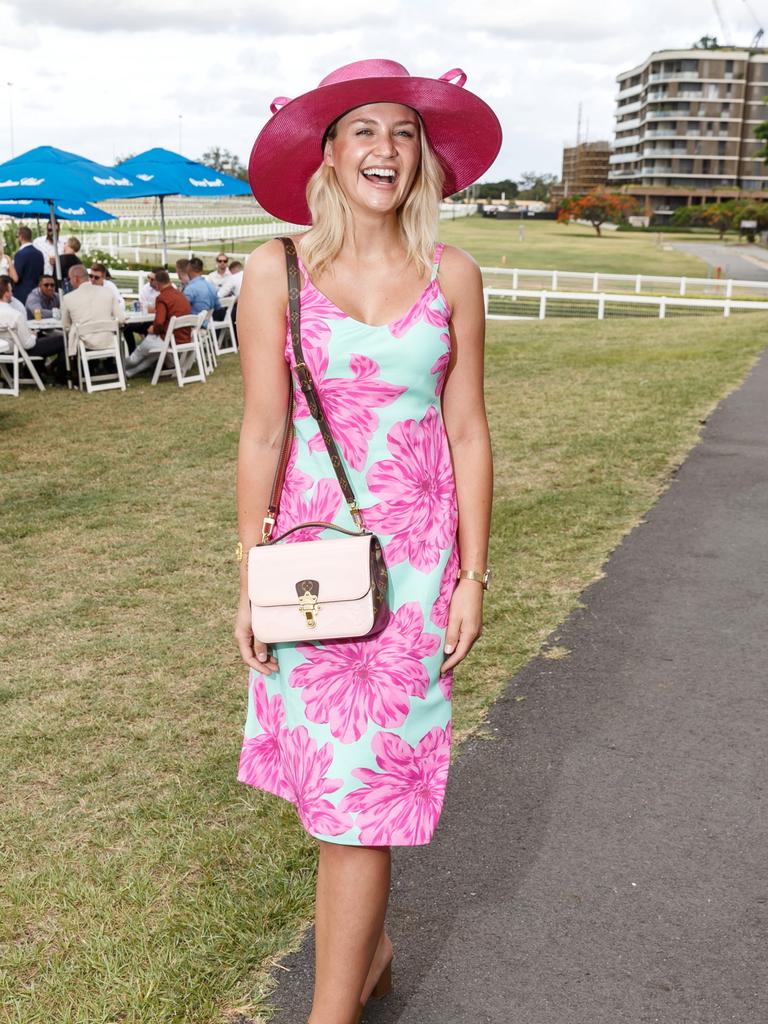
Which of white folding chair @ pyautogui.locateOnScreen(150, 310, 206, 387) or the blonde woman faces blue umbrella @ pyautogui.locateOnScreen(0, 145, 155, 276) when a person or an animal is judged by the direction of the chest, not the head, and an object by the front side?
the white folding chair

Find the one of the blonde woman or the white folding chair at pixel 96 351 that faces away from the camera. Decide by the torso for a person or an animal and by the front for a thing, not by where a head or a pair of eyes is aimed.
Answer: the white folding chair

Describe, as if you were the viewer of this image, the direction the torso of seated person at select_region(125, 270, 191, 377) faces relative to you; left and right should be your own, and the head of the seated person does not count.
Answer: facing to the left of the viewer

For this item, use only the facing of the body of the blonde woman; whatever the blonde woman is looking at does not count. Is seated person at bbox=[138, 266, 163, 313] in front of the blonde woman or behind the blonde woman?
behind

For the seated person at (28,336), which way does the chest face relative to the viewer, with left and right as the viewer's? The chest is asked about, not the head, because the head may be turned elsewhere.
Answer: facing away from the viewer and to the right of the viewer

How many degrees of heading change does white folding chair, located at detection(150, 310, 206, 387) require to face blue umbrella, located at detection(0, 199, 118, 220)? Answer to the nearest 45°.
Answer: approximately 45° to its right

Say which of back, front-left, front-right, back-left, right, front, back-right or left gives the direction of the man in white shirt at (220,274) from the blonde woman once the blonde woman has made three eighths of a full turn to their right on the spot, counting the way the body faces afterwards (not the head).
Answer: front-right

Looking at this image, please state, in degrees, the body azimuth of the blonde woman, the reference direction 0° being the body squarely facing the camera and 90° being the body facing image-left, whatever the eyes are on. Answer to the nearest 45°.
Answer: approximately 0°

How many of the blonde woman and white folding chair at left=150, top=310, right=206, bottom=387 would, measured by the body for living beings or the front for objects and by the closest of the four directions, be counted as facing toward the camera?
1

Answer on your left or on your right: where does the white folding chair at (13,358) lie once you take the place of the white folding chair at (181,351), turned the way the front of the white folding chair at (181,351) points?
on your left

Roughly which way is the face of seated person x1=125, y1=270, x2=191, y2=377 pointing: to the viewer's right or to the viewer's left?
to the viewer's left

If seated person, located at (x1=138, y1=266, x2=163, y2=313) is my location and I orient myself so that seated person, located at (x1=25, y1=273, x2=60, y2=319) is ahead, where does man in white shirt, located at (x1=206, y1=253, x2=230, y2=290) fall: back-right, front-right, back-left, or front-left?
back-right

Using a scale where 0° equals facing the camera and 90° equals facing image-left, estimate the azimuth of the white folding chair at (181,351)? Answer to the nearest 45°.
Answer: approximately 135°

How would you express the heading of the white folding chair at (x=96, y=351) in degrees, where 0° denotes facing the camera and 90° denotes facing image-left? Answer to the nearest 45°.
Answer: approximately 180°
